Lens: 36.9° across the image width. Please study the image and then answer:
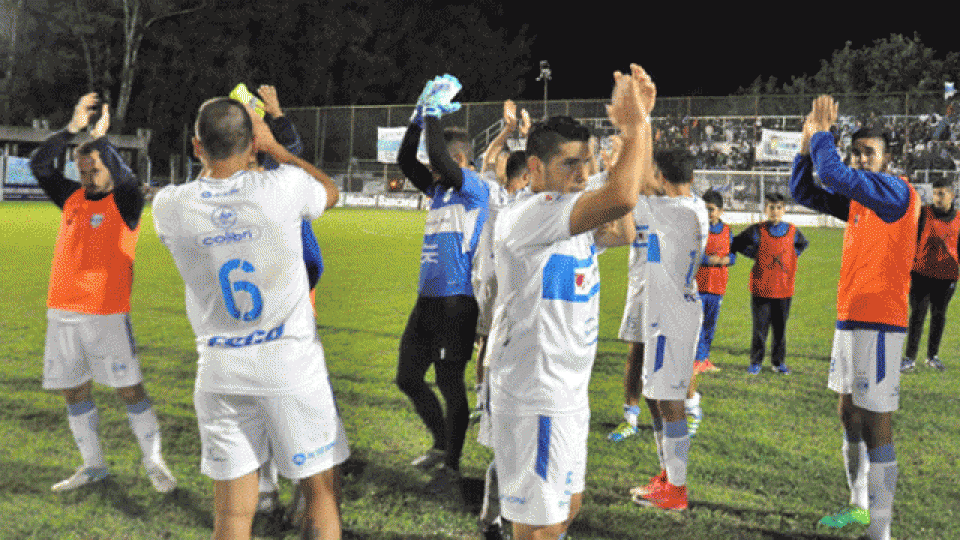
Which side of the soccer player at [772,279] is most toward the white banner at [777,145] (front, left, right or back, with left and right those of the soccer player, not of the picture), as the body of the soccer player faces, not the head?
back

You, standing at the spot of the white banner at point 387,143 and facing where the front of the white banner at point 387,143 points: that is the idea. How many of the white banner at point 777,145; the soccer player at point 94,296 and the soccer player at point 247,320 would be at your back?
0

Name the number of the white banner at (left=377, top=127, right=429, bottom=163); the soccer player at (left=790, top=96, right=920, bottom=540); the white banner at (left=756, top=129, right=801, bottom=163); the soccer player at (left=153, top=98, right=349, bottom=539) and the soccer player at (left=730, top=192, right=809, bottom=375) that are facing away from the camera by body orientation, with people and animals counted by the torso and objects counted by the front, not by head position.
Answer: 1

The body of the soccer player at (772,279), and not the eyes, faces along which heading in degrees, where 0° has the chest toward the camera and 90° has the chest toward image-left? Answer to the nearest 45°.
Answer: approximately 0°

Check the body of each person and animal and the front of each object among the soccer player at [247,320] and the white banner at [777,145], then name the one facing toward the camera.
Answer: the white banner

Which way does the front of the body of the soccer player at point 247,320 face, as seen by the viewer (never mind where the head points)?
away from the camera

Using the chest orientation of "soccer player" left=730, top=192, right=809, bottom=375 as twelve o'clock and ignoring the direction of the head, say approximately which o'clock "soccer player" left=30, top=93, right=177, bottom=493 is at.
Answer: "soccer player" left=30, top=93, right=177, bottom=493 is roughly at 1 o'clock from "soccer player" left=730, top=192, right=809, bottom=375.

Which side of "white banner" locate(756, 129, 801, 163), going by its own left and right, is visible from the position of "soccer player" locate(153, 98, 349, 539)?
front

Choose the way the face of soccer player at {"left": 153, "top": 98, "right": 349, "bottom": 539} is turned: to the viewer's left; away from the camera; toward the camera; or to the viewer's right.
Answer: away from the camera

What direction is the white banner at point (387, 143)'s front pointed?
toward the camera

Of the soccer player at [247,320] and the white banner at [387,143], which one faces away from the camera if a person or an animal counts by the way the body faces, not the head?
the soccer player

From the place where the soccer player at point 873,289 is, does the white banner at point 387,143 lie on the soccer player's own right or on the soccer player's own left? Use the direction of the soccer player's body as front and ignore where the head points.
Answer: on the soccer player's own right

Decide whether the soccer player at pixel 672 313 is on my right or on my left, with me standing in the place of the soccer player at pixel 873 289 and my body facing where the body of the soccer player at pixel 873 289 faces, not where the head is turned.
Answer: on my right

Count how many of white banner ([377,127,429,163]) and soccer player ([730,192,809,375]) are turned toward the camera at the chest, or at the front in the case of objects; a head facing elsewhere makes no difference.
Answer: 2

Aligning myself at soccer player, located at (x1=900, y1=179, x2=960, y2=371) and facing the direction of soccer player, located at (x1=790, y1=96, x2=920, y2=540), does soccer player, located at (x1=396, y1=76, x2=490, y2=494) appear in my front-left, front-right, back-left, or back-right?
front-right

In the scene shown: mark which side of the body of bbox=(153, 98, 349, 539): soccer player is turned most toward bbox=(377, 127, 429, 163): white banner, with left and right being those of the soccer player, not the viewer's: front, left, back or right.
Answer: front

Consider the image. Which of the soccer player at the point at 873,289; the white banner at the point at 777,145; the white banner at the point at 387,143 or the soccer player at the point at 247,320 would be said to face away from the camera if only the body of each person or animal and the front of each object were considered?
the soccer player at the point at 247,320
